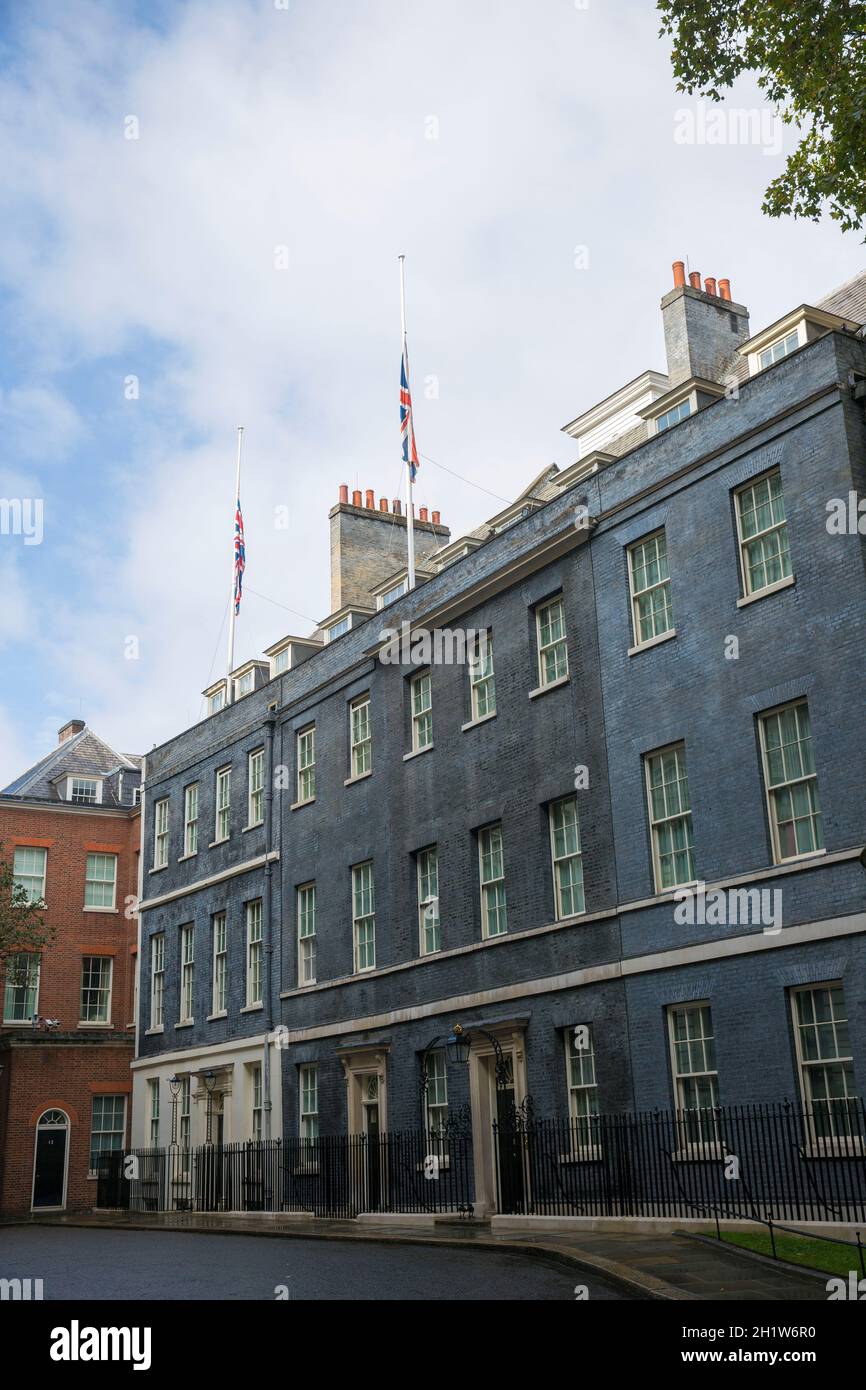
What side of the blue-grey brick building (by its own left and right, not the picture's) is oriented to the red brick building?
right

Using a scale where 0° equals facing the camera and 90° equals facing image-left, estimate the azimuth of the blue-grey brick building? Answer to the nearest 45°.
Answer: approximately 45°
